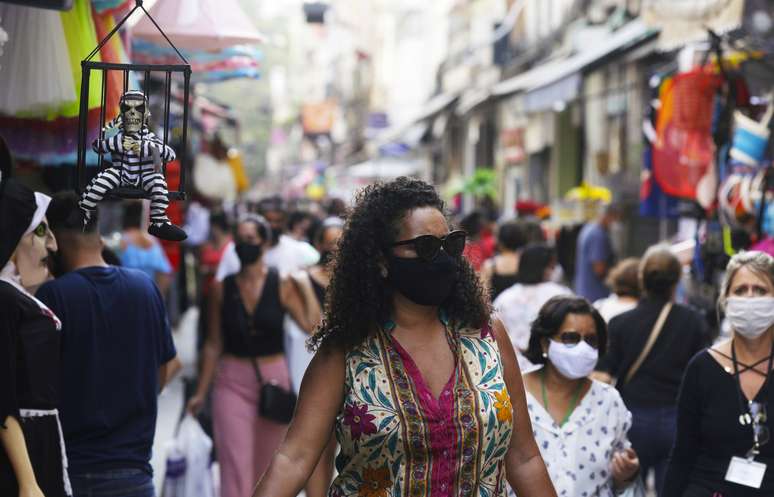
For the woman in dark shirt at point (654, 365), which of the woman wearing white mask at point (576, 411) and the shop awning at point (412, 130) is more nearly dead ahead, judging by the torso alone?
the shop awning

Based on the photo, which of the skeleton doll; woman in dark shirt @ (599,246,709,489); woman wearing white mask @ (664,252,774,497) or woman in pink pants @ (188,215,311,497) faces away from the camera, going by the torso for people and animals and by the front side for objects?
the woman in dark shirt

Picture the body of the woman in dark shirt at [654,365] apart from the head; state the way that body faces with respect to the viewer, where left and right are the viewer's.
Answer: facing away from the viewer

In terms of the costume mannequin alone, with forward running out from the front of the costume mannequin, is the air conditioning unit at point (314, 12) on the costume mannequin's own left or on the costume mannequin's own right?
on the costume mannequin's own left

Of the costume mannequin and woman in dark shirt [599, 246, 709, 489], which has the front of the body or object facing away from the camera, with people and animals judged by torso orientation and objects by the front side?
the woman in dark shirt
